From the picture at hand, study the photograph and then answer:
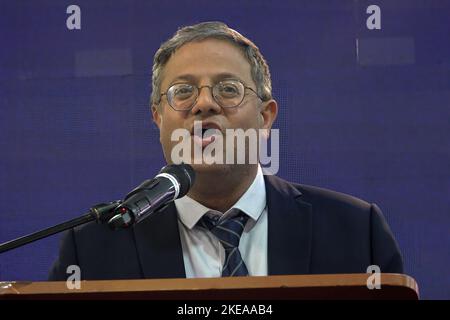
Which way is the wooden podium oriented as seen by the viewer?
toward the camera

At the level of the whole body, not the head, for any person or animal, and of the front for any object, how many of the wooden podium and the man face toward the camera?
2

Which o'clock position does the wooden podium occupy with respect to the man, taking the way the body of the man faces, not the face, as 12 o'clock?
The wooden podium is roughly at 12 o'clock from the man.

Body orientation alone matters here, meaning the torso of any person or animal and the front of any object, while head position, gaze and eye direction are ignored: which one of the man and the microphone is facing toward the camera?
the man

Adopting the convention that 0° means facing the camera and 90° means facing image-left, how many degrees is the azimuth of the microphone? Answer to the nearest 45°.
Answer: approximately 225°

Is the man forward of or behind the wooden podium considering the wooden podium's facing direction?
behind
